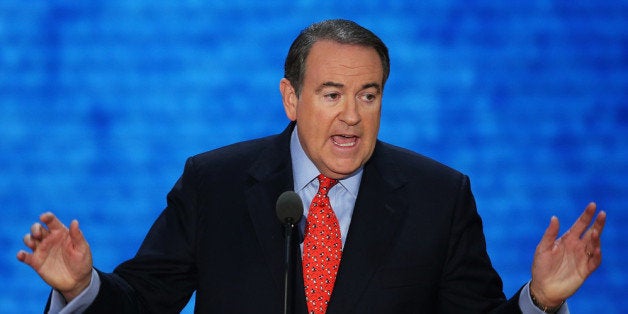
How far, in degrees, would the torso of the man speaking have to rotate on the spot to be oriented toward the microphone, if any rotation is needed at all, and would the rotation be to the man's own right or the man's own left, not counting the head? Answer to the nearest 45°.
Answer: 0° — they already face it

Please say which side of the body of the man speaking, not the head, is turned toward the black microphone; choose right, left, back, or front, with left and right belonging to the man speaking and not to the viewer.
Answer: front

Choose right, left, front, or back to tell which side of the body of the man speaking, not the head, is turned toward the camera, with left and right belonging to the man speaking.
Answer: front
